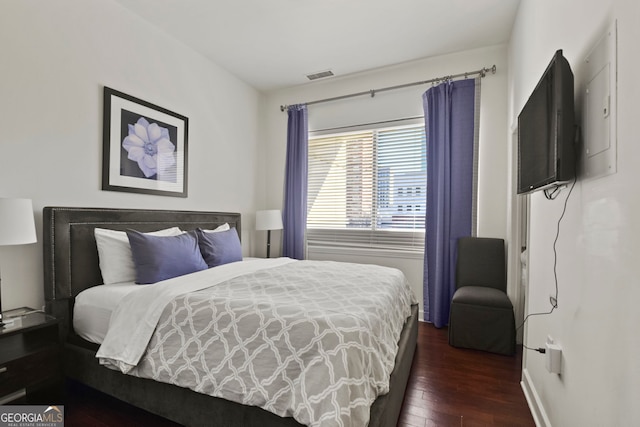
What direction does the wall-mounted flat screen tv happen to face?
to the viewer's left

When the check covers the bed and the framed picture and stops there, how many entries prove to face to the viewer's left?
0

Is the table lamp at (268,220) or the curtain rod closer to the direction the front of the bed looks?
the curtain rod

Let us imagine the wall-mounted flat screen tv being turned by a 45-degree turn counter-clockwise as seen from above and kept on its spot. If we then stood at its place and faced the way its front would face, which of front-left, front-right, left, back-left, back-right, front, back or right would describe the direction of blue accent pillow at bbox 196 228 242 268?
front-right

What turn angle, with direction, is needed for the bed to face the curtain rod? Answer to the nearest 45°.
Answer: approximately 45° to its left

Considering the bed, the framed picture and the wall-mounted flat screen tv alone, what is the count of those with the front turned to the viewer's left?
1

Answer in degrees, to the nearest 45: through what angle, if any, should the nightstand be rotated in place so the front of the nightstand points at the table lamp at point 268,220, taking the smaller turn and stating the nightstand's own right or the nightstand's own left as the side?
approximately 45° to the nightstand's own left

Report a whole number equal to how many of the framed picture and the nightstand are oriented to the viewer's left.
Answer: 0

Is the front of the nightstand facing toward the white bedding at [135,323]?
no

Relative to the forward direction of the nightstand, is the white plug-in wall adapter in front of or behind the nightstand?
in front

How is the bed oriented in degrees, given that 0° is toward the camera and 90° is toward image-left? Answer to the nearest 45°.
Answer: approximately 315°

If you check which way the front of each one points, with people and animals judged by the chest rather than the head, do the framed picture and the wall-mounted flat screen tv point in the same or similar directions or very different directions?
very different directions
